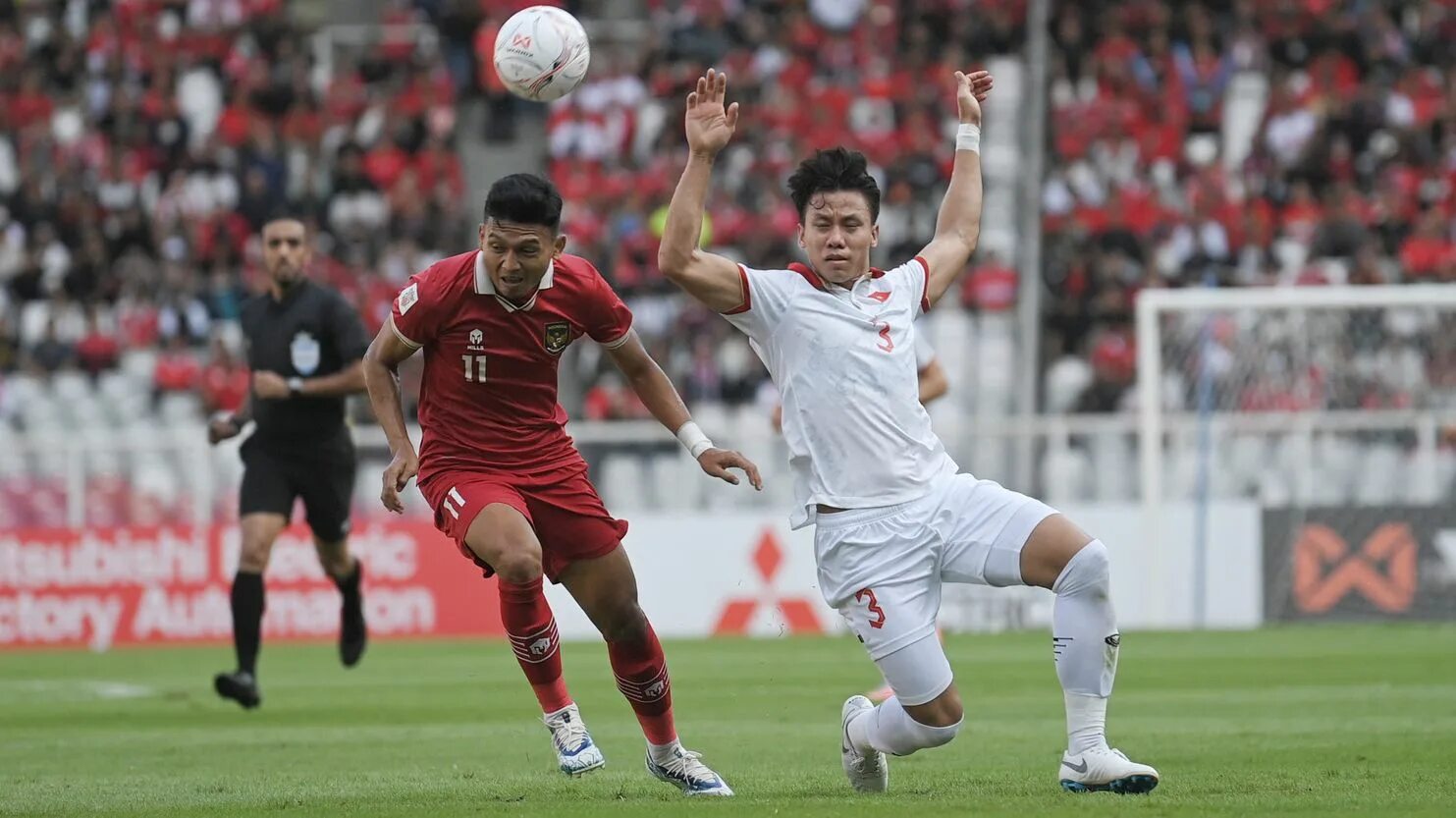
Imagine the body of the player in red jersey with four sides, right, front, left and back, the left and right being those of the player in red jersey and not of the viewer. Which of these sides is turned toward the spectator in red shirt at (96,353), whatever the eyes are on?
back

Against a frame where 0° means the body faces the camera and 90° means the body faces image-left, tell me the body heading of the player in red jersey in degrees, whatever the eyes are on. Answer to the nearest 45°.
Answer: approximately 0°

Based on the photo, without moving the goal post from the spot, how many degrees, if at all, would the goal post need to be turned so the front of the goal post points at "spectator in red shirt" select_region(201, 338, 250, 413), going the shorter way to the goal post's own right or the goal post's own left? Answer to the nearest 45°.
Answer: approximately 90° to the goal post's own right

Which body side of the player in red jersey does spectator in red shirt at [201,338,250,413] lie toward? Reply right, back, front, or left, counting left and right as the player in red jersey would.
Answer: back

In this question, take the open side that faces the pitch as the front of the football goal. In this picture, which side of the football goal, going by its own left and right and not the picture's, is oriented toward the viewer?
front

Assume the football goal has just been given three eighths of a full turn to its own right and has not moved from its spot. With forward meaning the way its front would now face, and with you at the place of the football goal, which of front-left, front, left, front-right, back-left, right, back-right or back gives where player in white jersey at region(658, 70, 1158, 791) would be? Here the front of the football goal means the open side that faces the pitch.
back-left

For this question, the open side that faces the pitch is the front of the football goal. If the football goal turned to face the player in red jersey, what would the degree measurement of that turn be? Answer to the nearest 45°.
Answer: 0° — it already faces them

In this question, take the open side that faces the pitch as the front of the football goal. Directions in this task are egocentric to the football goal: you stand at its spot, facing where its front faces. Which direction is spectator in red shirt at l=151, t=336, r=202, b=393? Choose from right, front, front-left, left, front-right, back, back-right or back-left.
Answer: right

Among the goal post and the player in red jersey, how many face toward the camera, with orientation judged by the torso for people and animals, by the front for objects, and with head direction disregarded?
2

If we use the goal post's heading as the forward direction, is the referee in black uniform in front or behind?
in front
